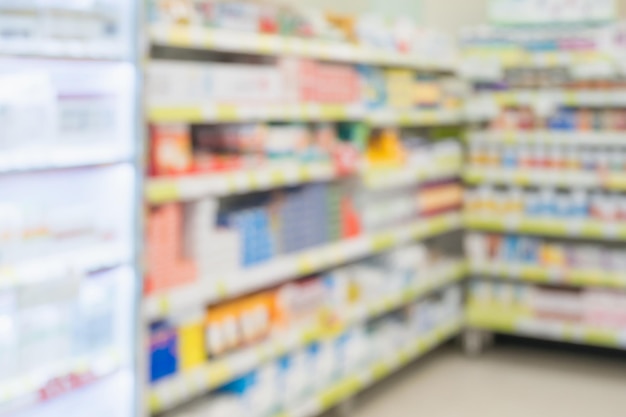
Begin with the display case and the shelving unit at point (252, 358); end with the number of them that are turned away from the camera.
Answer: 0

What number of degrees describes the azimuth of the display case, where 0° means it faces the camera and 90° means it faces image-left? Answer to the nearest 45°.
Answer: approximately 315°

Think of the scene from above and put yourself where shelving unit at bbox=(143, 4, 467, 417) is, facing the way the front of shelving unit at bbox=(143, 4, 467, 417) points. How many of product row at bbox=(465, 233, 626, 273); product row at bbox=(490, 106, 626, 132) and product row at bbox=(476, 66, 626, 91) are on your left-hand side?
3

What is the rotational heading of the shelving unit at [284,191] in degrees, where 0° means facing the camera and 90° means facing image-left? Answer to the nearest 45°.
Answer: approximately 315°

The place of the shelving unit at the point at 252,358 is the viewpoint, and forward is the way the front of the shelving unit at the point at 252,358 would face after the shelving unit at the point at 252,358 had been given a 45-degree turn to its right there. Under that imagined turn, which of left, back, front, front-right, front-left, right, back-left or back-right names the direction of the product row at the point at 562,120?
back-left

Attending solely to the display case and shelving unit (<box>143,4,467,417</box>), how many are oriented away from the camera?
0

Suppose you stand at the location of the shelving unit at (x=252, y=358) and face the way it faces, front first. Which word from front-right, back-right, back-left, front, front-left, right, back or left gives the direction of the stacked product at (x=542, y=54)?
left

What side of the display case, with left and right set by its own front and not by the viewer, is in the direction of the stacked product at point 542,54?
left

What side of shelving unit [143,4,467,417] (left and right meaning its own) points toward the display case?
right

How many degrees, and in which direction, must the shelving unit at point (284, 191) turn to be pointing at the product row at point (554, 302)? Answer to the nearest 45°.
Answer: approximately 90° to its left

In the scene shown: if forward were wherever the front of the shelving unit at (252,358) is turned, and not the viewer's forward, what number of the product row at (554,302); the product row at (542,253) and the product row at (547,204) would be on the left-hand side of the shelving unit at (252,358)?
3

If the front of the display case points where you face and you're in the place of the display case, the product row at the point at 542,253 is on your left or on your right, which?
on your left

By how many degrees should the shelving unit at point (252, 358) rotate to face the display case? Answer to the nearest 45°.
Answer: approximately 90° to its right
